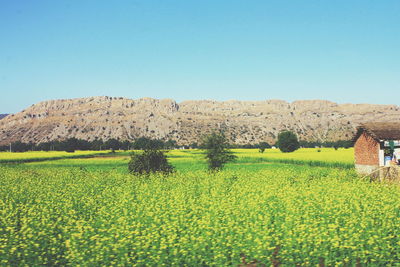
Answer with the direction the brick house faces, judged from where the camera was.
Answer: facing the viewer and to the right of the viewer

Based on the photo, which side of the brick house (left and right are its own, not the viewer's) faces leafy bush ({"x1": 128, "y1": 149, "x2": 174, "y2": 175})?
right

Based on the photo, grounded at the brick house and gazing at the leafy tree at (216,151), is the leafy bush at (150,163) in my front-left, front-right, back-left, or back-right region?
front-left

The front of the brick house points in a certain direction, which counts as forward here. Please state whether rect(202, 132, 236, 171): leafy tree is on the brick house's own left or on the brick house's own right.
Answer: on the brick house's own right

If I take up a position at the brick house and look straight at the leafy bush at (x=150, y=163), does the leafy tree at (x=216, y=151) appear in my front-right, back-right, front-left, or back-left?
front-right
